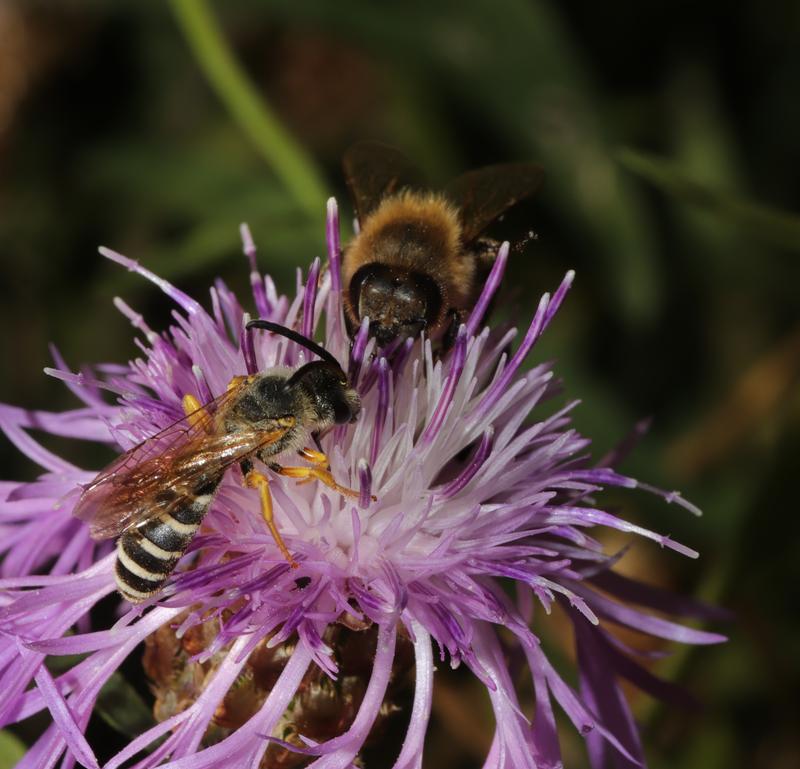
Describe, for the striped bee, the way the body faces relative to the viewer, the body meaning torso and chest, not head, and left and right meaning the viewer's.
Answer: facing away from the viewer and to the right of the viewer
